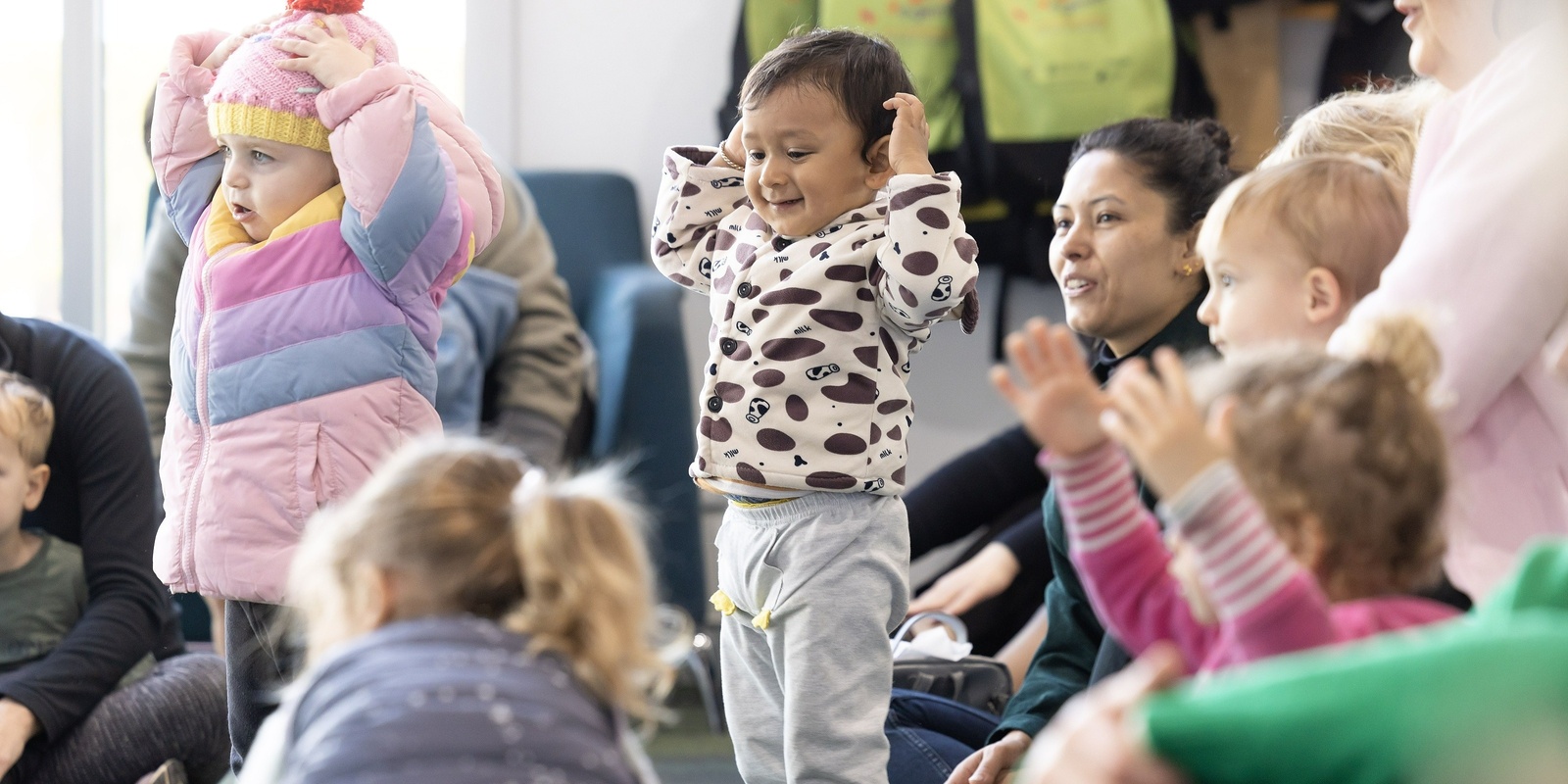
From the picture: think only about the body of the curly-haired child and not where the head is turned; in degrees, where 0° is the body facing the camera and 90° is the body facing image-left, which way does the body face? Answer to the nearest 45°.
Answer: approximately 90°

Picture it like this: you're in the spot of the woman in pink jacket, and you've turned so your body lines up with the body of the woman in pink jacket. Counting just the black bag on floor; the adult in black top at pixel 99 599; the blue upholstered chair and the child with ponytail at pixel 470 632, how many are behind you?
0

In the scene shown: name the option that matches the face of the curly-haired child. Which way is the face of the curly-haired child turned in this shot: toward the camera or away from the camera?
away from the camera

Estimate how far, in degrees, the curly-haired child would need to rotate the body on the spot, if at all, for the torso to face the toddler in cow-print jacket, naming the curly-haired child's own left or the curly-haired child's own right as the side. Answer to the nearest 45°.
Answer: approximately 45° to the curly-haired child's own right

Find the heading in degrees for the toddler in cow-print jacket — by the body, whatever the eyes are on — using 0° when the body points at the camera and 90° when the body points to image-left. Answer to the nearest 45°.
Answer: approximately 45°

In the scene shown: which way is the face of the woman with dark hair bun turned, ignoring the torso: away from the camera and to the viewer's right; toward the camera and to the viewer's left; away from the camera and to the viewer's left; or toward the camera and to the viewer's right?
toward the camera and to the viewer's left

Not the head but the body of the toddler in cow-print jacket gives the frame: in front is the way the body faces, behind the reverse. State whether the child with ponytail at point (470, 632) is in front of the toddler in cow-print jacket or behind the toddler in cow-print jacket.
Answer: in front

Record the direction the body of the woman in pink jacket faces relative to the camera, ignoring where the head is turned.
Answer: to the viewer's left

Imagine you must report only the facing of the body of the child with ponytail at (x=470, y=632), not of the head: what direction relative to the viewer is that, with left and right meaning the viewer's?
facing away from the viewer and to the left of the viewer

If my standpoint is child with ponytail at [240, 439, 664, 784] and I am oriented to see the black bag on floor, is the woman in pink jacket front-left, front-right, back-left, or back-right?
front-right

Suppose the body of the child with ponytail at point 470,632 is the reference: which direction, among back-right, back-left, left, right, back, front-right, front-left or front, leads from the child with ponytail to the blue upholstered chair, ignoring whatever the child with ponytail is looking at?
front-right

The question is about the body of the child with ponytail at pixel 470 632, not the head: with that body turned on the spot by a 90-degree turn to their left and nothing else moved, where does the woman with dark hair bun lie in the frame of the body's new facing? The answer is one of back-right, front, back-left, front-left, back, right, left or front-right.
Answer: back

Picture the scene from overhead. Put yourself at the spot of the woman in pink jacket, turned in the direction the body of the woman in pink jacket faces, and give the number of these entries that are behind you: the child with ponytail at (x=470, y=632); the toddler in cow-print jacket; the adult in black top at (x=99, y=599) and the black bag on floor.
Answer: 0

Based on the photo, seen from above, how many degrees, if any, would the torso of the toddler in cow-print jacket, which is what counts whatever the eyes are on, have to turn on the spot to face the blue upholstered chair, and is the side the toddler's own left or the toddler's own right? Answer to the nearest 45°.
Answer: approximately 135° to the toddler's own right

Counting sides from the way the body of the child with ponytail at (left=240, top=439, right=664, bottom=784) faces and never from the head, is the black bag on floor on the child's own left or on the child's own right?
on the child's own right

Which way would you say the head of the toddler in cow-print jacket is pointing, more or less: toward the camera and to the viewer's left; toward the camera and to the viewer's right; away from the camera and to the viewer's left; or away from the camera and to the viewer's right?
toward the camera and to the viewer's left

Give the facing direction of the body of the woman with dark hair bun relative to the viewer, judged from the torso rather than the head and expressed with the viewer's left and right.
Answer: facing the viewer and to the left of the viewer
